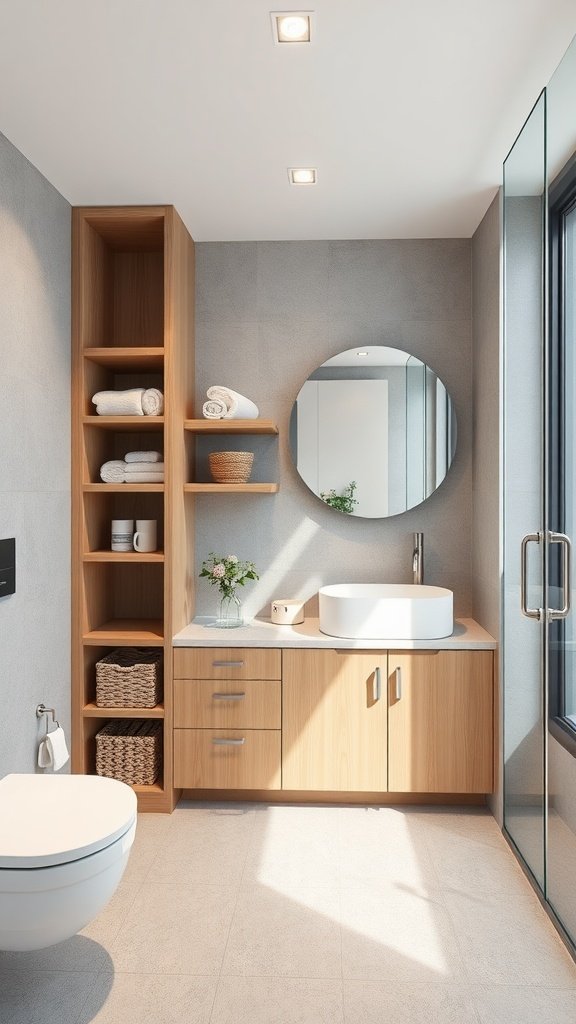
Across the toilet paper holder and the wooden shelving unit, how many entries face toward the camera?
1

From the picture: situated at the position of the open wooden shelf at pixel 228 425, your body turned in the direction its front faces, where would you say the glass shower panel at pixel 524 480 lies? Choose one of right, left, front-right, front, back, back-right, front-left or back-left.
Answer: front-left

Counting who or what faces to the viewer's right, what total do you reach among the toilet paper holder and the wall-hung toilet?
2

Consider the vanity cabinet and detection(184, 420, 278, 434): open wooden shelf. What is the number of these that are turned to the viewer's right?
0

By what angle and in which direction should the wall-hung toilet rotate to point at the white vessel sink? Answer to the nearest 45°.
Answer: approximately 45° to its left

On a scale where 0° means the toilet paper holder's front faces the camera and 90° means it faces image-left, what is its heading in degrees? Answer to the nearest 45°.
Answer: approximately 270°

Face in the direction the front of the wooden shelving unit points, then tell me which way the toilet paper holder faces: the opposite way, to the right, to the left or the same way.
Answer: to the left

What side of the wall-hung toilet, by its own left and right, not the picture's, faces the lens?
right

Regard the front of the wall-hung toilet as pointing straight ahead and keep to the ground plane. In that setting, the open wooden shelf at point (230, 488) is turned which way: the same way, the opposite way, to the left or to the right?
to the right

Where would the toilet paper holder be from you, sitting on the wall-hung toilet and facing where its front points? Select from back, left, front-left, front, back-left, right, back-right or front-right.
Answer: left
